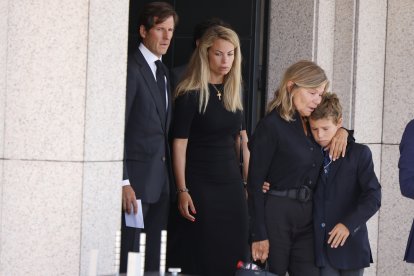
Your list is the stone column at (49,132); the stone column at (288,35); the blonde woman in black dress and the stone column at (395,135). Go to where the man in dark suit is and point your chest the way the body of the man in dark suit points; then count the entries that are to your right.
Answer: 1

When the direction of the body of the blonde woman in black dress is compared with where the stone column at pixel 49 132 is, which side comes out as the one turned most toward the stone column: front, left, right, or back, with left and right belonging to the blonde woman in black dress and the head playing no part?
right

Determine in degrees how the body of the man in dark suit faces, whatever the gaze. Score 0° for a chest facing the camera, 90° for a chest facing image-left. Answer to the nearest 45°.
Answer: approximately 315°

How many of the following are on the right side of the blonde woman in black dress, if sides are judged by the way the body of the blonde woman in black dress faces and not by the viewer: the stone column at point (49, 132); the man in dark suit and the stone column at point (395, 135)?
2

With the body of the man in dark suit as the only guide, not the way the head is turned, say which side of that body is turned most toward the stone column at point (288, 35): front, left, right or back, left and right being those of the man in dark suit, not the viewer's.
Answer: left

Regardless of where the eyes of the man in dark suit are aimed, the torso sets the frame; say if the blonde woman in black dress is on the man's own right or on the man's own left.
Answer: on the man's own left

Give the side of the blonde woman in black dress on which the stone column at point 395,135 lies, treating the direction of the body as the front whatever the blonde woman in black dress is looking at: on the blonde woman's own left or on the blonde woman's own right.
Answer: on the blonde woman's own left

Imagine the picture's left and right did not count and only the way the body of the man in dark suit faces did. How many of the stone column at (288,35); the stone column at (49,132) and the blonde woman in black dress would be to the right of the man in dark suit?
1

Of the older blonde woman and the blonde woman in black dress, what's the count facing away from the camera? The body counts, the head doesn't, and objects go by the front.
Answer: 0
